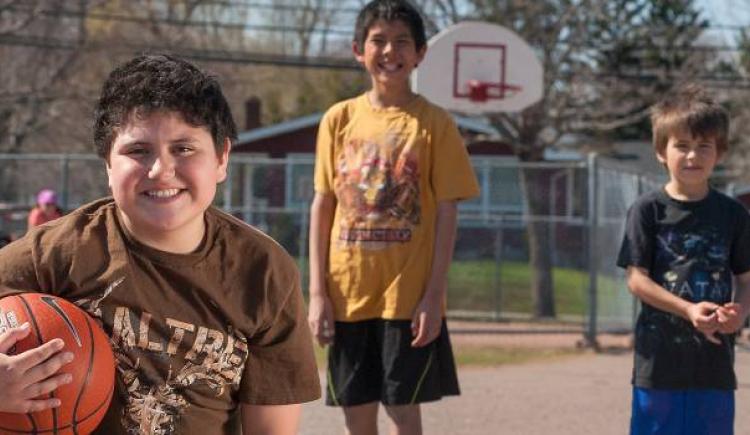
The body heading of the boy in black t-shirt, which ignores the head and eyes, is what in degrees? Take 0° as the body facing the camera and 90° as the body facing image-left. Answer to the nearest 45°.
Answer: approximately 0°

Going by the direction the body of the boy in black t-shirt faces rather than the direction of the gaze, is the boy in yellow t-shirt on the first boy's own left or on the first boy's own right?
on the first boy's own right

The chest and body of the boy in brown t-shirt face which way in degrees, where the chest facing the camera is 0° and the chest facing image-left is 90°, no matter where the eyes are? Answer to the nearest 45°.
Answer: approximately 0°

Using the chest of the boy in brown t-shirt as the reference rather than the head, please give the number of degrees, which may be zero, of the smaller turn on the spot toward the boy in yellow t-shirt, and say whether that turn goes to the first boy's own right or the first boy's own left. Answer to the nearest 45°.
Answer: approximately 135° to the first boy's own left

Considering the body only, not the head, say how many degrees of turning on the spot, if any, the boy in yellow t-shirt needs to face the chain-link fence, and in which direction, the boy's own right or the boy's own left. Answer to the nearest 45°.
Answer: approximately 180°
